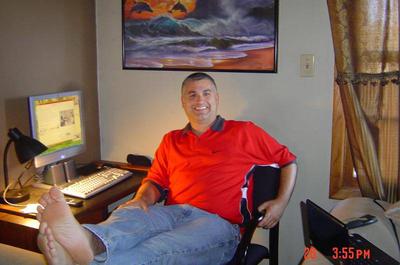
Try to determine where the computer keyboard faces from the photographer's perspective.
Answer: facing the viewer and to the right of the viewer

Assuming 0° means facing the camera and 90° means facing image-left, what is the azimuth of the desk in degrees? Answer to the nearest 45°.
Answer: approximately 315°

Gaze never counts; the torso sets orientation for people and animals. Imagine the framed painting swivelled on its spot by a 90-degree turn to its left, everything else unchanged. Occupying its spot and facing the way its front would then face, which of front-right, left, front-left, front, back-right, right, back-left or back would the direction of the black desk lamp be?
back-right

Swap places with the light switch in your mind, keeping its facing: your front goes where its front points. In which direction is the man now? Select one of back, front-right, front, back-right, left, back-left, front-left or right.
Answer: front-right

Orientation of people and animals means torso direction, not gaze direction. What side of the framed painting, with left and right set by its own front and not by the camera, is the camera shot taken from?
front

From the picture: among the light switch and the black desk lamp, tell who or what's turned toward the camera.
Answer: the light switch

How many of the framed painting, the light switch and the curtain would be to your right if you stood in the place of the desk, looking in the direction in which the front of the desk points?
0

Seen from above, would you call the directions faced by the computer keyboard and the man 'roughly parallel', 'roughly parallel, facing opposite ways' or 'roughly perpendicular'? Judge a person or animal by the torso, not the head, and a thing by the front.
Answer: roughly perpendicular

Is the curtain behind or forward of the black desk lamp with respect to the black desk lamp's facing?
forward

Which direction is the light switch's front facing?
toward the camera

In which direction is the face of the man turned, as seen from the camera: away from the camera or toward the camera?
toward the camera

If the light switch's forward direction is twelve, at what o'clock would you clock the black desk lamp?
The black desk lamp is roughly at 2 o'clock from the light switch.

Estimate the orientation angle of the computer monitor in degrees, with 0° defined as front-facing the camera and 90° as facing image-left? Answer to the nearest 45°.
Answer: approximately 315°
